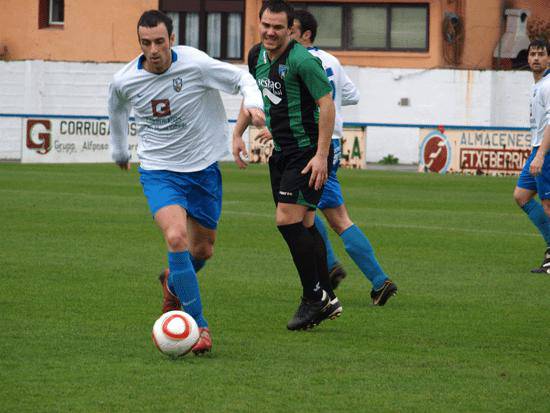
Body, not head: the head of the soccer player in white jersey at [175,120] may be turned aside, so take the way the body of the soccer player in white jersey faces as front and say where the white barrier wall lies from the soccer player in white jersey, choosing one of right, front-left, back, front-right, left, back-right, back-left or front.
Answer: back

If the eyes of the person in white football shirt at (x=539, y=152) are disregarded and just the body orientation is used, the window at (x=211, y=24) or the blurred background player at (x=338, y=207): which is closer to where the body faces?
the blurred background player

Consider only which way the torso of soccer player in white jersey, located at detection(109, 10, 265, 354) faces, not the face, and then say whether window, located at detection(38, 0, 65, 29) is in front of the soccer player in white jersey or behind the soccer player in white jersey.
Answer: behind

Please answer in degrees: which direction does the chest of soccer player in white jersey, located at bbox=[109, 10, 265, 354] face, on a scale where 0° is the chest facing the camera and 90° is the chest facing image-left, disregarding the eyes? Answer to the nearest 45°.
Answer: approximately 0°

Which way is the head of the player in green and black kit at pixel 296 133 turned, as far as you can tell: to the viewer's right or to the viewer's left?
to the viewer's left

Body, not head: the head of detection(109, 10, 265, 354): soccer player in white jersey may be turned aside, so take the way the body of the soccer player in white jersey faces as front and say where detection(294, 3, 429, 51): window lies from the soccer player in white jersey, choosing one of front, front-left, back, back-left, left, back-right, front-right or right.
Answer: back

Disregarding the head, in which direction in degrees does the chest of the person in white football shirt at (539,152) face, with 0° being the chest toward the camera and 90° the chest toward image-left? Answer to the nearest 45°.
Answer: approximately 45°
